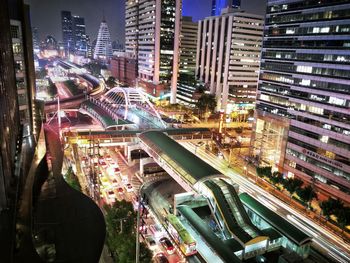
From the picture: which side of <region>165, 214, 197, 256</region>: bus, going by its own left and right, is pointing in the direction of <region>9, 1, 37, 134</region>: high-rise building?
front

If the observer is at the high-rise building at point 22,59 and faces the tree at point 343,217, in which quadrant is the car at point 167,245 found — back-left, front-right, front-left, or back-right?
front-right

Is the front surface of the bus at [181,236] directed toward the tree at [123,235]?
no

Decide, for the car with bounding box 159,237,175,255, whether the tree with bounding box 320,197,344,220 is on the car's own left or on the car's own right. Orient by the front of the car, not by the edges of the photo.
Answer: on the car's own right

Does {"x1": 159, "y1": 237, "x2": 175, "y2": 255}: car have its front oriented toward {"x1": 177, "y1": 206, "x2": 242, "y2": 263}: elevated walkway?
no

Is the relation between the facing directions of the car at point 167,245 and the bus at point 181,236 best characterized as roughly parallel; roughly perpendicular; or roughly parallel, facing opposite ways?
roughly parallel

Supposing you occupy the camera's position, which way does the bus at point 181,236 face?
facing away from the viewer and to the left of the viewer

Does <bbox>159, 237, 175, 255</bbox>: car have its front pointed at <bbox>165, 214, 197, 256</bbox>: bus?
no

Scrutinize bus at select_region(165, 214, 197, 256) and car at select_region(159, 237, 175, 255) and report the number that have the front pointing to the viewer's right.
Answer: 0
